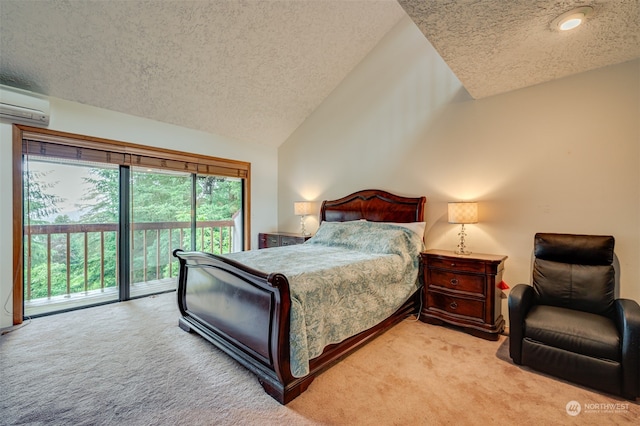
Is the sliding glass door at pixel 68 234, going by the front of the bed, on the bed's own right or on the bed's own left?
on the bed's own right

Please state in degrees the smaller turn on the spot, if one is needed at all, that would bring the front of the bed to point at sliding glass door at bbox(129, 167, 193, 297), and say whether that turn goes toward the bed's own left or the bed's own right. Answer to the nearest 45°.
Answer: approximately 90° to the bed's own right

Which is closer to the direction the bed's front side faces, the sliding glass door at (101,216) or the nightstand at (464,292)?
the sliding glass door

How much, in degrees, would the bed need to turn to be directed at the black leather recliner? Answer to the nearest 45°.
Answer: approximately 135° to its left

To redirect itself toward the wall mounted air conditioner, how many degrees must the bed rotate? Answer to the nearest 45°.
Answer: approximately 45° to its right

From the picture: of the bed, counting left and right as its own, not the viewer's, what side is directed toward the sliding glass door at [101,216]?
right

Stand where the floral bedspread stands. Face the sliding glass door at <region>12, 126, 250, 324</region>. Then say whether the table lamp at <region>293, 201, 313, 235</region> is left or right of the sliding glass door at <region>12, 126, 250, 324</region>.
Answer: right

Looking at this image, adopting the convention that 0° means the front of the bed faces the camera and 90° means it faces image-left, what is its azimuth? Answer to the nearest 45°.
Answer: approximately 45°

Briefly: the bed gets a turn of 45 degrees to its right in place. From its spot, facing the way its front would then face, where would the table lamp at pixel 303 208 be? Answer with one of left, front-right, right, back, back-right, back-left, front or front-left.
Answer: right
